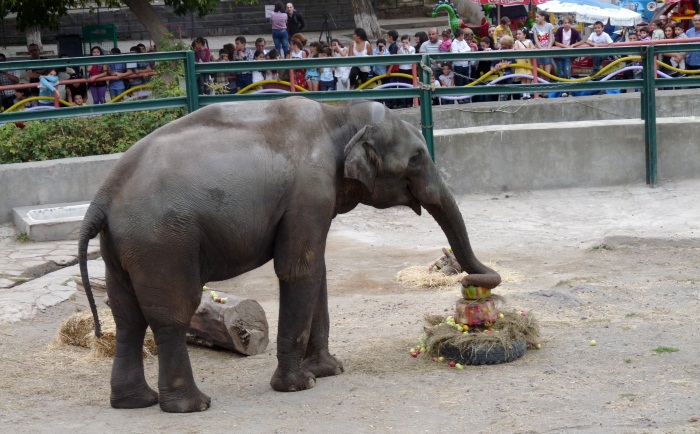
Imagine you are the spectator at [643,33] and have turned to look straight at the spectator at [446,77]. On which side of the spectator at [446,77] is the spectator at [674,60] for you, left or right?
left

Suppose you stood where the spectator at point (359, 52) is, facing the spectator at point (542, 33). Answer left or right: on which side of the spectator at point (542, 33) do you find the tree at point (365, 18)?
left

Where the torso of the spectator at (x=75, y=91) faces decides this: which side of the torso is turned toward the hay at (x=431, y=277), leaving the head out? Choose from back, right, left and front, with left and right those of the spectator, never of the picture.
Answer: front

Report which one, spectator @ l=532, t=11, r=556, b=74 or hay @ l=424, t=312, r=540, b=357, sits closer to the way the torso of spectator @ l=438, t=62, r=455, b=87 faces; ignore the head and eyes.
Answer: the hay

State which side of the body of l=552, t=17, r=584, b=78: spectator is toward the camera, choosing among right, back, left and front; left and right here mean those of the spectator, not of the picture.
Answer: front

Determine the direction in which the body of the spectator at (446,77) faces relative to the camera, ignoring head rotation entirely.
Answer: toward the camera

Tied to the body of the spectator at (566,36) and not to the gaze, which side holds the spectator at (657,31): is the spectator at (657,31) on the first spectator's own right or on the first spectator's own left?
on the first spectator's own left

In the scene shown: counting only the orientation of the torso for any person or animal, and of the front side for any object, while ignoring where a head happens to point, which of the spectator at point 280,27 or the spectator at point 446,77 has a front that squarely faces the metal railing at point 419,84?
the spectator at point 446,77

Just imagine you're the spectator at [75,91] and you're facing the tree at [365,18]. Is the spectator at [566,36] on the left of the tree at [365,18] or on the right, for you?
right

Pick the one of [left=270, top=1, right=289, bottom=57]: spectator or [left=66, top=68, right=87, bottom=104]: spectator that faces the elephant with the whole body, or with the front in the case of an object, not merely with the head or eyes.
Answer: [left=66, top=68, right=87, bottom=104]: spectator

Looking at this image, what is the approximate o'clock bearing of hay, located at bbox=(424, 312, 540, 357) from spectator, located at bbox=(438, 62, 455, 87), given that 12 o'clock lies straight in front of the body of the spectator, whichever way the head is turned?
The hay is roughly at 12 o'clock from the spectator.
